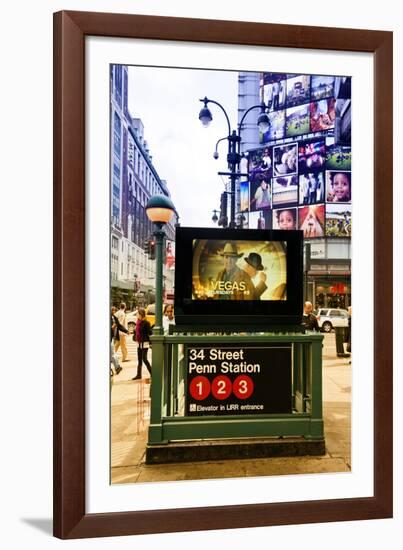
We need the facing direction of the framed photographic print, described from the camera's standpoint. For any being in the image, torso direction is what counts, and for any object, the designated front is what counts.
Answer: facing the viewer and to the right of the viewer
